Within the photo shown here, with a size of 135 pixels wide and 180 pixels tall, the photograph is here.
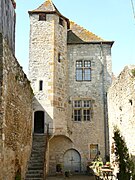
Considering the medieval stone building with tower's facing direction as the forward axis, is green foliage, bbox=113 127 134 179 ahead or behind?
ahead

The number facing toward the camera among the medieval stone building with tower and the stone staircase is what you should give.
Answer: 2

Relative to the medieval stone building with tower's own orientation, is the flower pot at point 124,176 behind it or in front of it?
in front

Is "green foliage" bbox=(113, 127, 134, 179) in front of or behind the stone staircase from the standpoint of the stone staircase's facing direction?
in front

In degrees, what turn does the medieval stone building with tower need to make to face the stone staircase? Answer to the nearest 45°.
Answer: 0° — it already faces it

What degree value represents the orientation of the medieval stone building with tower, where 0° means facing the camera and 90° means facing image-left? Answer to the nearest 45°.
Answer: approximately 0°
